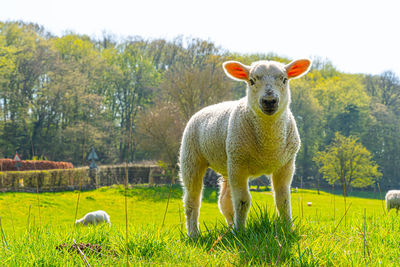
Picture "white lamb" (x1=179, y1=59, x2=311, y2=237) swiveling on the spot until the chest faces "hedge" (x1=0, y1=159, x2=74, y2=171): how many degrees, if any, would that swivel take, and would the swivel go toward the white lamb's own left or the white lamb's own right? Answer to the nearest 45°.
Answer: approximately 180°

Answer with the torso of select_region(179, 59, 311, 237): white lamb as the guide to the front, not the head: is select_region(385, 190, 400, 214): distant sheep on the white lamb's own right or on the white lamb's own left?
on the white lamb's own left

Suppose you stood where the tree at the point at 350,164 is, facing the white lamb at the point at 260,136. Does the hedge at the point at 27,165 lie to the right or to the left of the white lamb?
right

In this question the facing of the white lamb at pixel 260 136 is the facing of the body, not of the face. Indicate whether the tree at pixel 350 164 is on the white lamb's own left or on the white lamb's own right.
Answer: on the white lamb's own left

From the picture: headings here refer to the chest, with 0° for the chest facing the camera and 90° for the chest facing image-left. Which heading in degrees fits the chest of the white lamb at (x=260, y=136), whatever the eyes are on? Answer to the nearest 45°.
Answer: approximately 315°
